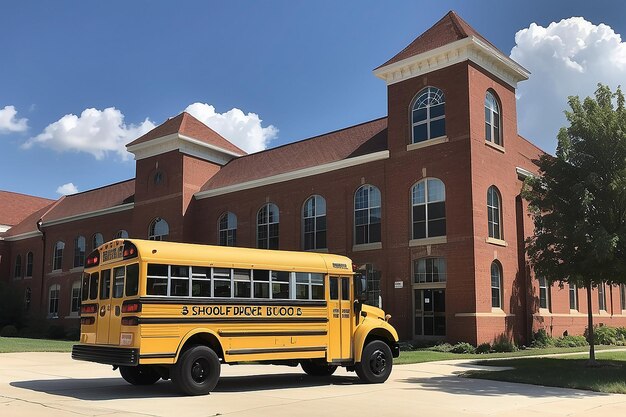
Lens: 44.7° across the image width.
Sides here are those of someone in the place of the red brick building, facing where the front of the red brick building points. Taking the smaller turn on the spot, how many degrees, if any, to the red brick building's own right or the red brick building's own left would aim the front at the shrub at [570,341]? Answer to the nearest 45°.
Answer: approximately 135° to the red brick building's own left

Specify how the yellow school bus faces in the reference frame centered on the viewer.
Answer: facing away from the viewer and to the right of the viewer

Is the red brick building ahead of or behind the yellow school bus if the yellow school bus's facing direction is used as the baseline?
ahead

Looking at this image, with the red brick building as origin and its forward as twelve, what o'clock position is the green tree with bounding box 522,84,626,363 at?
The green tree is roughly at 10 o'clock from the red brick building.

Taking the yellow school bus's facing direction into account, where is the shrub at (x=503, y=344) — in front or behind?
in front

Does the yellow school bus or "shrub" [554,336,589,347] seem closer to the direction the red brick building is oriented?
the yellow school bus

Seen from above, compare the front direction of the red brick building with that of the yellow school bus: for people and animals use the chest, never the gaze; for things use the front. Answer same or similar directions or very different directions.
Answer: very different directions

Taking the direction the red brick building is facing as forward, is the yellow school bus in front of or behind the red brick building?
in front

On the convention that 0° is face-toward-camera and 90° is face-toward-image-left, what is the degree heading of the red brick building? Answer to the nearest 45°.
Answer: approximately 45°

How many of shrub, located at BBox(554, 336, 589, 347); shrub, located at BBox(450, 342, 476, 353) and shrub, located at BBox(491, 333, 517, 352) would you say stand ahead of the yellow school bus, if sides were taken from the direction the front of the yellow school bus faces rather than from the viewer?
3

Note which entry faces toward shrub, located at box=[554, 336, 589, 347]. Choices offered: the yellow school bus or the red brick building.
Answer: the yellow school bus
